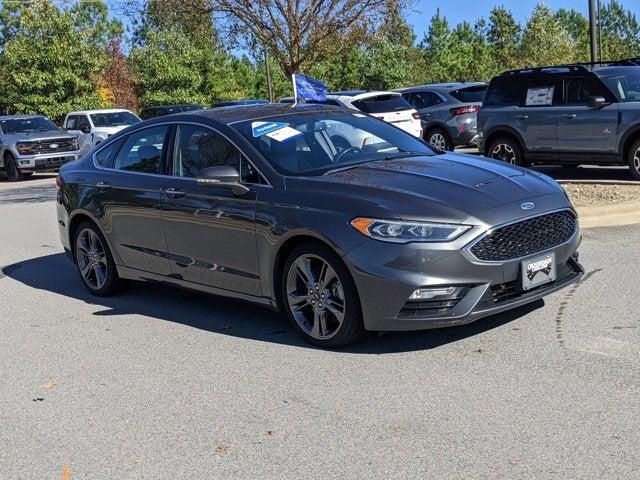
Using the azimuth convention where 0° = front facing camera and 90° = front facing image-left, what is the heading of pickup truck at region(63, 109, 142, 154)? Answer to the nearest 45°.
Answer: approximately 315°

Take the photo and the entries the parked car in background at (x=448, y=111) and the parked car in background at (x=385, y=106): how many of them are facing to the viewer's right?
0

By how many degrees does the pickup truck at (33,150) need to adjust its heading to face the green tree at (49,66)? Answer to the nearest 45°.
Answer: approximately 135° to its left

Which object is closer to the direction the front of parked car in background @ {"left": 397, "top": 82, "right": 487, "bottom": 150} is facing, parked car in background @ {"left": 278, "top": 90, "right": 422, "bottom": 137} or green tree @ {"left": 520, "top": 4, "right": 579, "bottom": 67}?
the green tree

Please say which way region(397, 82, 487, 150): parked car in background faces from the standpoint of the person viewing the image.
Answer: facing away from the viewer and to the left of the viewer

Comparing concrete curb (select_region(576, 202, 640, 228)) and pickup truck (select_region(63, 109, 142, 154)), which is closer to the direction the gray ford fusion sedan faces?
the concrete curb

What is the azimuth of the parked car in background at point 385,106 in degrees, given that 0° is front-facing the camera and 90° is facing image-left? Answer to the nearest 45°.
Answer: approximately 135°

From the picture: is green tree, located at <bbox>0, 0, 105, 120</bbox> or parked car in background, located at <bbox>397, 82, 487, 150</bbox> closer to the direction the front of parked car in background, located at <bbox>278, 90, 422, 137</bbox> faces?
the green tree

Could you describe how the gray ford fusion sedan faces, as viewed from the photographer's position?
facing the viewer and to the right of the viewer

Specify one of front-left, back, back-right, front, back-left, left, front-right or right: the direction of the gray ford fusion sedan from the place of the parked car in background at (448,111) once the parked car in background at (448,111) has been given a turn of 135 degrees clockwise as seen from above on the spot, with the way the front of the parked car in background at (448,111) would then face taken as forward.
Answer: right

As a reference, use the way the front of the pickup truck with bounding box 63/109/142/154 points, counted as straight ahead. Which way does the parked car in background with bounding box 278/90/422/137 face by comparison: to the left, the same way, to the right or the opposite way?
the opposite way

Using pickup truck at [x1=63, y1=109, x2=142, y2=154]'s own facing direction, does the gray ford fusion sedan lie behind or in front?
in front

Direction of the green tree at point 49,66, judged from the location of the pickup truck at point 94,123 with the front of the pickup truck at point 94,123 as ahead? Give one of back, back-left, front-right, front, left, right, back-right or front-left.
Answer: back-left

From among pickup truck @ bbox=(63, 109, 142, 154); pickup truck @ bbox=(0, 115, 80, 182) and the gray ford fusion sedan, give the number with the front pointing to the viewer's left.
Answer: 0
